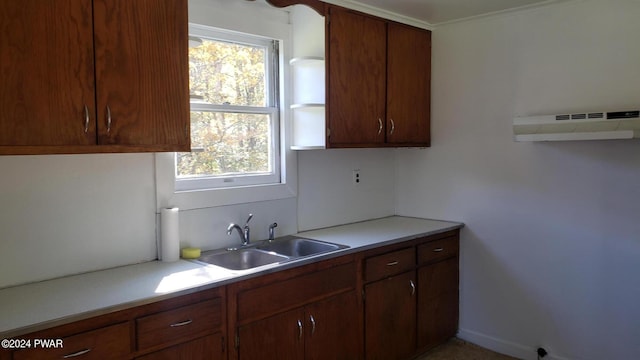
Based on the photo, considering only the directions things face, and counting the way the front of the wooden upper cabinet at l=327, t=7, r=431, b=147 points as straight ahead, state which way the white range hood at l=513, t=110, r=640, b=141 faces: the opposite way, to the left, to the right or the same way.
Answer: to the right

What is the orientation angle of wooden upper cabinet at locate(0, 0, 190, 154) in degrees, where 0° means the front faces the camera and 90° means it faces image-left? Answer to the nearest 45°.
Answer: approximately 0°

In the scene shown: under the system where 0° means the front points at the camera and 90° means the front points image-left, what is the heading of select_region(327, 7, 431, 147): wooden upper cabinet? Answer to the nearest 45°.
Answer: approximately 315°

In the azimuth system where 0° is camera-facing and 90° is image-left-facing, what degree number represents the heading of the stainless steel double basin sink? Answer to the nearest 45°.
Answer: approximately 315°

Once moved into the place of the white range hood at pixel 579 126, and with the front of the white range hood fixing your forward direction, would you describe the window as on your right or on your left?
on your right

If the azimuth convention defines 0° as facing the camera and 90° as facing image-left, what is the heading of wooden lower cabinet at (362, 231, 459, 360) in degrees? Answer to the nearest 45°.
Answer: approximately 315°

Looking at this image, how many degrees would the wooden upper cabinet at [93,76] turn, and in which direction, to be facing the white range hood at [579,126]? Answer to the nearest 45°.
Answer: approximately 90° to its left

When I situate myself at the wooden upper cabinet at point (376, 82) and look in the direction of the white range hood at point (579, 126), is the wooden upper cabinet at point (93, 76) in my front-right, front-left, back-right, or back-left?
back-right

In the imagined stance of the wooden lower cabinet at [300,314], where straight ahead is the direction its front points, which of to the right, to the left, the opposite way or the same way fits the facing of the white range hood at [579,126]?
to the right

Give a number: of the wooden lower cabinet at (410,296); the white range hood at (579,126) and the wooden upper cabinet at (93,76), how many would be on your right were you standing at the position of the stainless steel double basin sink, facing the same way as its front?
1
